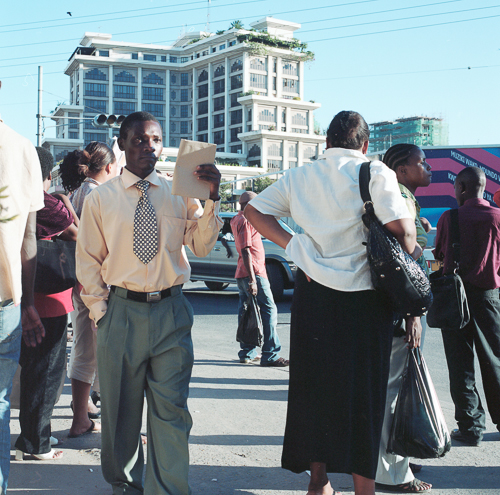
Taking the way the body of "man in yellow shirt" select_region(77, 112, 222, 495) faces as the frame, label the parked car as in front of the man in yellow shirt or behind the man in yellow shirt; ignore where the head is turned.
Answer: behind

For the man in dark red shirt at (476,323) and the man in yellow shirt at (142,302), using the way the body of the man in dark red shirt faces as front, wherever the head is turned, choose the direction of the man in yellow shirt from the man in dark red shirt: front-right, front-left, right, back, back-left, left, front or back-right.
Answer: left

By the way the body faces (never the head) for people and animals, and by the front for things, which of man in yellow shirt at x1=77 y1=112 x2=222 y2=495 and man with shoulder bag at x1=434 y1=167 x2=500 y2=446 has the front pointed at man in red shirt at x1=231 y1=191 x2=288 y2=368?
man with shoulder bag at x1=434 y1=167 x2=500 y2=446

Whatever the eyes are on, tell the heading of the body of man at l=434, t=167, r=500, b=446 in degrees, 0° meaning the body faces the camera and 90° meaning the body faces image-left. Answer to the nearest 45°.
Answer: approximately 135°

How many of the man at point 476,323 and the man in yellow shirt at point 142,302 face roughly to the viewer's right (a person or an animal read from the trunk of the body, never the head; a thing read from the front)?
0

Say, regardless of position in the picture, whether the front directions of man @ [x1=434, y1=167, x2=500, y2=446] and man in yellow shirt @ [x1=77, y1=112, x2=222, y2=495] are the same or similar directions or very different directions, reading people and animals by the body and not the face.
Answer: very different directions
